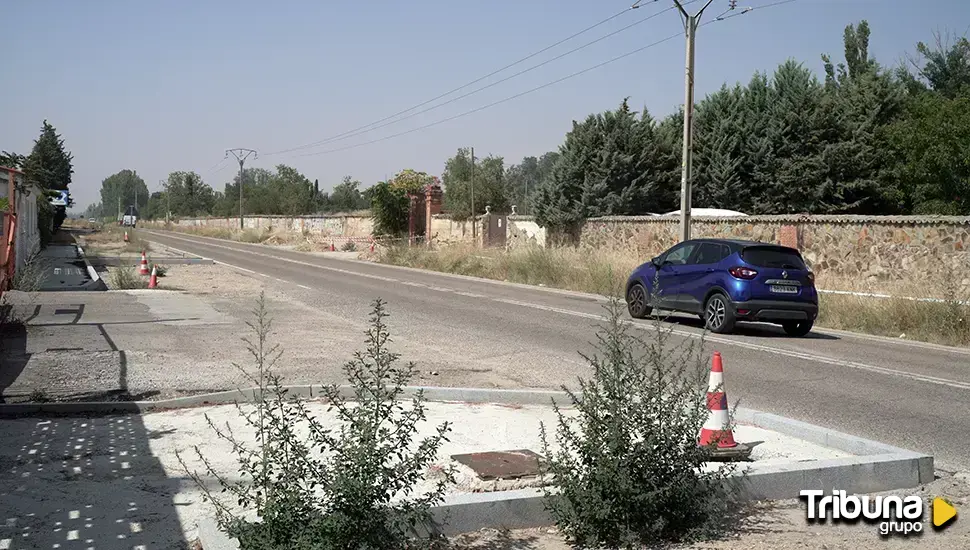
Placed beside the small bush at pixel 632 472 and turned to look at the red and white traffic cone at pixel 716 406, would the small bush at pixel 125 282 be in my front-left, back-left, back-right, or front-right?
front-left

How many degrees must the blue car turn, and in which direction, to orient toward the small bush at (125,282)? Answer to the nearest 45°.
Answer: approximately 45° to its left

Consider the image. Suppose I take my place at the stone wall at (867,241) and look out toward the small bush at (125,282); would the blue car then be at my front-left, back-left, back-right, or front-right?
front-left

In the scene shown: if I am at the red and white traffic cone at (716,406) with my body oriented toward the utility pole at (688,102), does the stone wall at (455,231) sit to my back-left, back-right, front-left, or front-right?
front-left

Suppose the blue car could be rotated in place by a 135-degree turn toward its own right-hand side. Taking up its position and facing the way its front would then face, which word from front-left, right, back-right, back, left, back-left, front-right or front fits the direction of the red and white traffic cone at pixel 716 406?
right

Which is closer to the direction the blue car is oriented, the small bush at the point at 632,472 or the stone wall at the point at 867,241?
the stone wall

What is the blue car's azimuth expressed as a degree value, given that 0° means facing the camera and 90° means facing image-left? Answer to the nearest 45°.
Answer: approximately 135°

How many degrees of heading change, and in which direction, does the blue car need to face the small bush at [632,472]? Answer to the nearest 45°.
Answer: approximately 135° to its left

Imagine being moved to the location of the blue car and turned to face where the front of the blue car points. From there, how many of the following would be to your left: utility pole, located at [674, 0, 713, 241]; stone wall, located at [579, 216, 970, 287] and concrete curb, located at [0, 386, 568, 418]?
1

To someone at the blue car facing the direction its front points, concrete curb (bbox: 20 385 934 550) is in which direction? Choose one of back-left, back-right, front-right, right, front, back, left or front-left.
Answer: back-left

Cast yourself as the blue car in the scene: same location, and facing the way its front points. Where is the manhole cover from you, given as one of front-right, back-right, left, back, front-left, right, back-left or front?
back-left

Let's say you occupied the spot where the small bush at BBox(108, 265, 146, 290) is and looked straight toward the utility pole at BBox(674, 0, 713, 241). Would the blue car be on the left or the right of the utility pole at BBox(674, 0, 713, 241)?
right

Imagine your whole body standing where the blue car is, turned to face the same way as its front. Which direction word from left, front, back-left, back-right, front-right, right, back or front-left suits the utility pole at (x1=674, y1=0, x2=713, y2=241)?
front-right

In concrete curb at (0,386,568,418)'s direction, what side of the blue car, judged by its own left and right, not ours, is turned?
left

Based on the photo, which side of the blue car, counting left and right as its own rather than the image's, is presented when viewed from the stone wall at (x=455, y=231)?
front
